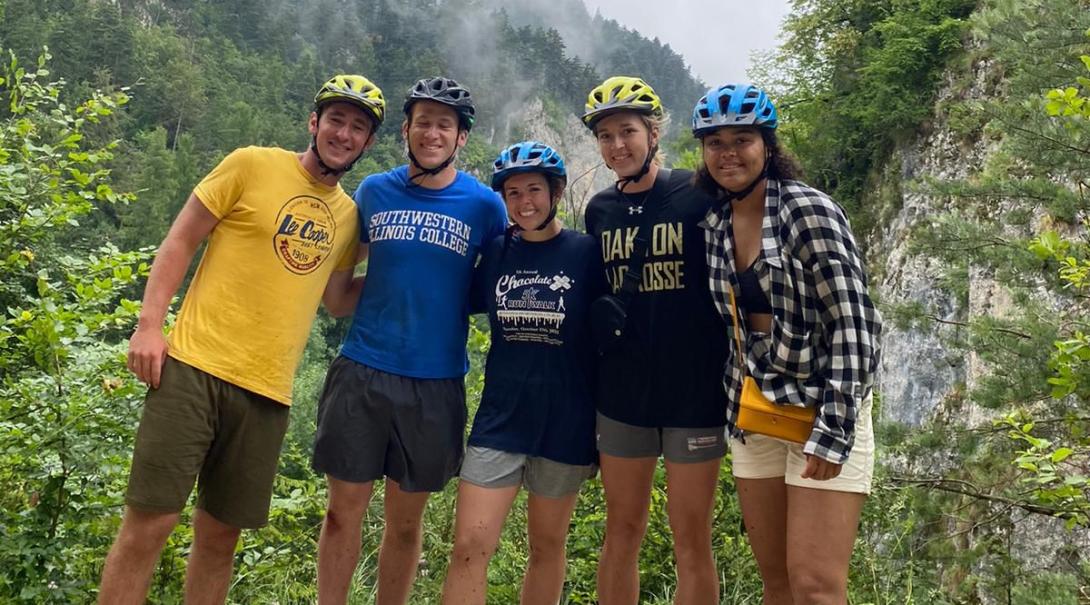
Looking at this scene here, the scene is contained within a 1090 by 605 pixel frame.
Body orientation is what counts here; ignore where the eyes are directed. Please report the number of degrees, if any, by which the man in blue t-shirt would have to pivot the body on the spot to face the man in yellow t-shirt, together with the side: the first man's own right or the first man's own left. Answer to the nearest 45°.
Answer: approximately 90° to the first man's own right

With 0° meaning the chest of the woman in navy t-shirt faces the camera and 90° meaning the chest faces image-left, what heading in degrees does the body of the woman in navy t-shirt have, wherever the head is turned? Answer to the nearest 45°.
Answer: approximately 0°

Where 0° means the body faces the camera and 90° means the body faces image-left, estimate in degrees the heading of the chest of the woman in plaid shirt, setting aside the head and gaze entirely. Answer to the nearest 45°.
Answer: approximately 45°

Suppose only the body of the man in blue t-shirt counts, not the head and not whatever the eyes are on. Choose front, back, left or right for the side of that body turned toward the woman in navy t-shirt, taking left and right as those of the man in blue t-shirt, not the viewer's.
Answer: left

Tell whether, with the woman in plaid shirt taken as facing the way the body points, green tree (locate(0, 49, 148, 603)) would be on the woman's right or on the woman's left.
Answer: on the woman's right

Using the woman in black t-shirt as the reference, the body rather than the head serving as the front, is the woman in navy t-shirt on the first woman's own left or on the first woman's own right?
on the first woman's own right

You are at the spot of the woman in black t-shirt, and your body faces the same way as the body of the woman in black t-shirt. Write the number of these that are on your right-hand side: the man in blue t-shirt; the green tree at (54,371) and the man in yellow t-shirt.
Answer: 3

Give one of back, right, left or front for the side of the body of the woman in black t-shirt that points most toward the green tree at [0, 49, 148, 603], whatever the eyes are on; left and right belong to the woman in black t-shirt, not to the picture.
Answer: right

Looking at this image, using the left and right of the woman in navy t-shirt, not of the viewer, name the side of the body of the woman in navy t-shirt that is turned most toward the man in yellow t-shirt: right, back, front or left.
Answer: right

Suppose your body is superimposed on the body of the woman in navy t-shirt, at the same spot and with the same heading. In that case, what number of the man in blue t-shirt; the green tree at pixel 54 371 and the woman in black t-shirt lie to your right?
2
